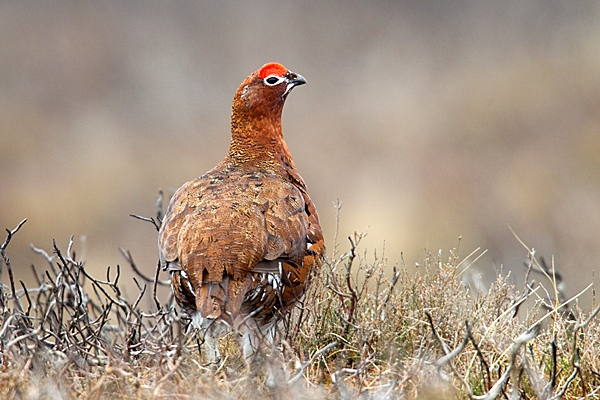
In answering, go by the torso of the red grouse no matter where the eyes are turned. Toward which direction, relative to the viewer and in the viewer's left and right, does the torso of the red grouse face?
facing away from the viewer and to the right of the viewer
